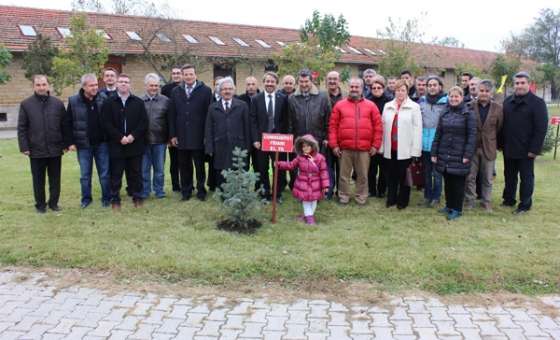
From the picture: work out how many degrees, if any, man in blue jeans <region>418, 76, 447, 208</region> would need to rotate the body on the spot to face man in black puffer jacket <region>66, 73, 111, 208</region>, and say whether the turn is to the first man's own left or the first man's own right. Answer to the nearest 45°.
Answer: approximately 90° to the first man's own right

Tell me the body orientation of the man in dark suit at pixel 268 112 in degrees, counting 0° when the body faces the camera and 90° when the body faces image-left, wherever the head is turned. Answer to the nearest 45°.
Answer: approximately 0°

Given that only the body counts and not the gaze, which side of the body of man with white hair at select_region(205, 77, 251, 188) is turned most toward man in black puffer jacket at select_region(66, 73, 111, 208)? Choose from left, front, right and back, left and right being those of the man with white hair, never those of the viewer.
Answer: right

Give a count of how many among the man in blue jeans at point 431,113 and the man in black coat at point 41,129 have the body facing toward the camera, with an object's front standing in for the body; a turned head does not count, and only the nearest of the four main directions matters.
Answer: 2

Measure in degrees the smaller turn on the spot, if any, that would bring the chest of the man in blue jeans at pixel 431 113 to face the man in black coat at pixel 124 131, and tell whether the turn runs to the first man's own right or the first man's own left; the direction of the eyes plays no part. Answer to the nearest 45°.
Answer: approximately 90° to the first man's own right

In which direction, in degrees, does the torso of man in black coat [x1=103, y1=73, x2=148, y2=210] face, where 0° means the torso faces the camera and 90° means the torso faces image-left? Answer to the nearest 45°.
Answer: approximately 0°
